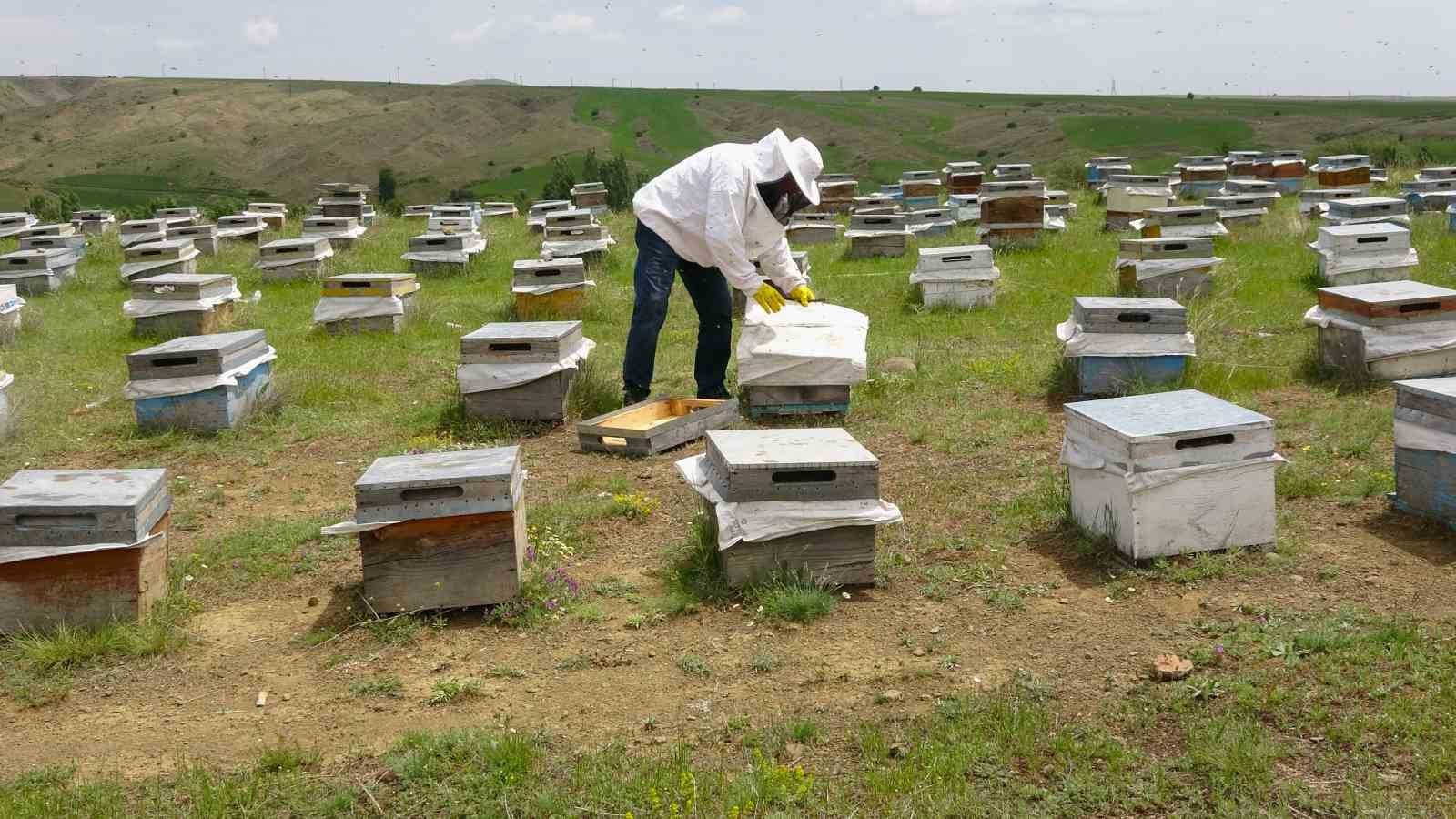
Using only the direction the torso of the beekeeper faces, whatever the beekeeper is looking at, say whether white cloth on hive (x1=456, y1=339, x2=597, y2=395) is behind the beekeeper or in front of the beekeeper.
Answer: behind

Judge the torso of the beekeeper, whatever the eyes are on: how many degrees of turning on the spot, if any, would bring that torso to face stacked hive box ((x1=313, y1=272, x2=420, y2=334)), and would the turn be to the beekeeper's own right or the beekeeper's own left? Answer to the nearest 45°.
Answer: approximately 135° to the beekeeper's own left

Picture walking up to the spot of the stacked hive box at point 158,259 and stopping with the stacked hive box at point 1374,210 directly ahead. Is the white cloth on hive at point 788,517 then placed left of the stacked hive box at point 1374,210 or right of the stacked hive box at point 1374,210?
right

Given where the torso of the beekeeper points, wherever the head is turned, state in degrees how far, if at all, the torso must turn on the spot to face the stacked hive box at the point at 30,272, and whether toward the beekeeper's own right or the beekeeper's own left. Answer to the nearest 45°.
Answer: approximately 135° to the beekeeper's own left

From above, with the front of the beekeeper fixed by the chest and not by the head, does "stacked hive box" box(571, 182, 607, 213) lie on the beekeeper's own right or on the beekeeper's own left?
on the beekeeper's own left

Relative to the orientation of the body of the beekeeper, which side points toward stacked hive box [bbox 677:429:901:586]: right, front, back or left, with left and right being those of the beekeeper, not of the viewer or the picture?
right

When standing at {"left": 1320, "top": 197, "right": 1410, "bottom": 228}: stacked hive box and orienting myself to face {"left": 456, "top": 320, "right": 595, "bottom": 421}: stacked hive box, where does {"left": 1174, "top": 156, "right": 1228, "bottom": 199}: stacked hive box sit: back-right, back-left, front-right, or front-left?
back-right

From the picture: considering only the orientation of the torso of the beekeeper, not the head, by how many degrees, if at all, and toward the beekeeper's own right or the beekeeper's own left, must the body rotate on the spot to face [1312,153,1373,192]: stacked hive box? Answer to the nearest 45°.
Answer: approximately 45° to the beekeeper's own left

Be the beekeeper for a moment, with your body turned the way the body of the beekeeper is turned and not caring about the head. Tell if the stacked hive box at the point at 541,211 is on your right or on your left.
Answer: on your left

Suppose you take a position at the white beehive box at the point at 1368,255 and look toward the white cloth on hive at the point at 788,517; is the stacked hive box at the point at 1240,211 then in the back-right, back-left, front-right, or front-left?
back-right

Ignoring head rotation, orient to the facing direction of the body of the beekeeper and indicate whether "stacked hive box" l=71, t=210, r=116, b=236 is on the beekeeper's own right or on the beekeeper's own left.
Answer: on the beekeeper's own left

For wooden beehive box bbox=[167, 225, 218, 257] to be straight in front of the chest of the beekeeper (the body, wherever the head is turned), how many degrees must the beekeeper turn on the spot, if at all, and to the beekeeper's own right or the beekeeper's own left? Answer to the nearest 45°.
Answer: approximately 135° to the beekeeper's own left

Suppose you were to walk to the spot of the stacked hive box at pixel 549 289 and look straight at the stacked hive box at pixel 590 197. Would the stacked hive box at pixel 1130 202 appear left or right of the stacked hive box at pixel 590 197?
right

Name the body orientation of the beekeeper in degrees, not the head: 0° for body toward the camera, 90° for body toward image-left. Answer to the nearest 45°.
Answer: approximately 270°

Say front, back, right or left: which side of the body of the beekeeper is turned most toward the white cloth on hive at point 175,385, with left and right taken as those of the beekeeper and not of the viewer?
back
